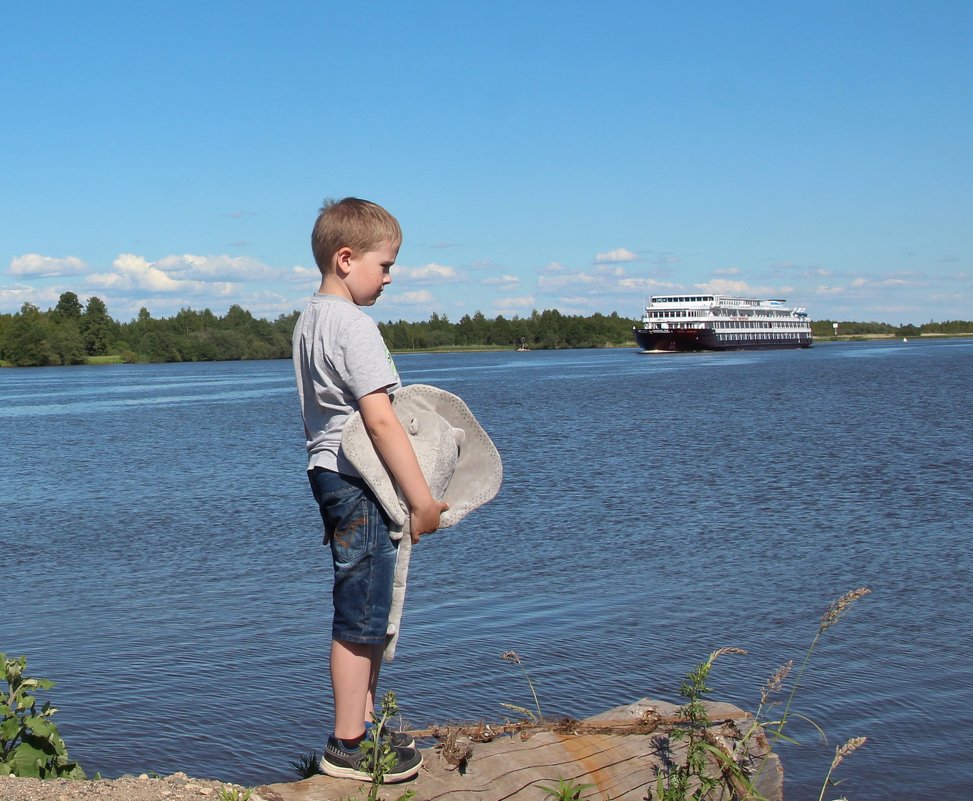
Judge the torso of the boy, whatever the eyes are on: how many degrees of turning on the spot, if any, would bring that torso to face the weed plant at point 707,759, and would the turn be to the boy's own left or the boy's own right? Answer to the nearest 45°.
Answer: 0° — they already face it

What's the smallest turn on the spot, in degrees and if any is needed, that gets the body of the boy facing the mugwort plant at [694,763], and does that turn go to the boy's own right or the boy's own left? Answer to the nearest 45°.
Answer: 0° — they already face it

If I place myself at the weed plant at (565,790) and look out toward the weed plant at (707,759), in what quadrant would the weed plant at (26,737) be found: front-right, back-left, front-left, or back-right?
back-left

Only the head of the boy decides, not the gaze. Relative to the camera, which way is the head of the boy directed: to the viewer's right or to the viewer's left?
to the viewer's right

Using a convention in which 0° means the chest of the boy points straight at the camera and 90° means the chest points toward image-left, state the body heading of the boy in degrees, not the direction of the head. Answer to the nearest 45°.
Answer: approximately 270°

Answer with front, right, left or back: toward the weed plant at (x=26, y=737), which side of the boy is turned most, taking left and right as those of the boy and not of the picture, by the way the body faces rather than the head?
back
